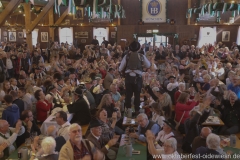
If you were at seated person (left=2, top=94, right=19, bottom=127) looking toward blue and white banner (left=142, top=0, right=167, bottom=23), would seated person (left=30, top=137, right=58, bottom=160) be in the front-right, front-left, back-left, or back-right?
back-right

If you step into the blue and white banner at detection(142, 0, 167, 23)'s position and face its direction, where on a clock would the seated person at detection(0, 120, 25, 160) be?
The seated person is roughly at 12 o'clock from the blue and white banner.

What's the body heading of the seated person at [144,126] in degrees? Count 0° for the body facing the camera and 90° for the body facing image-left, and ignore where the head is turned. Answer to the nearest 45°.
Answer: approximately 45°

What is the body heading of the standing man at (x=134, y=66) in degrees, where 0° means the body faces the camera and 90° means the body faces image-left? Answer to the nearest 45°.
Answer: approximately 180°

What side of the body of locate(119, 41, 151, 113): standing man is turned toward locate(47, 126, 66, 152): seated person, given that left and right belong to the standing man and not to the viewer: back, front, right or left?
back

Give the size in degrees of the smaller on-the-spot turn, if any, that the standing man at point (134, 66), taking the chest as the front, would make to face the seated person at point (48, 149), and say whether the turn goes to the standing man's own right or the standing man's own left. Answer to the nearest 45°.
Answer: approximately 180°
